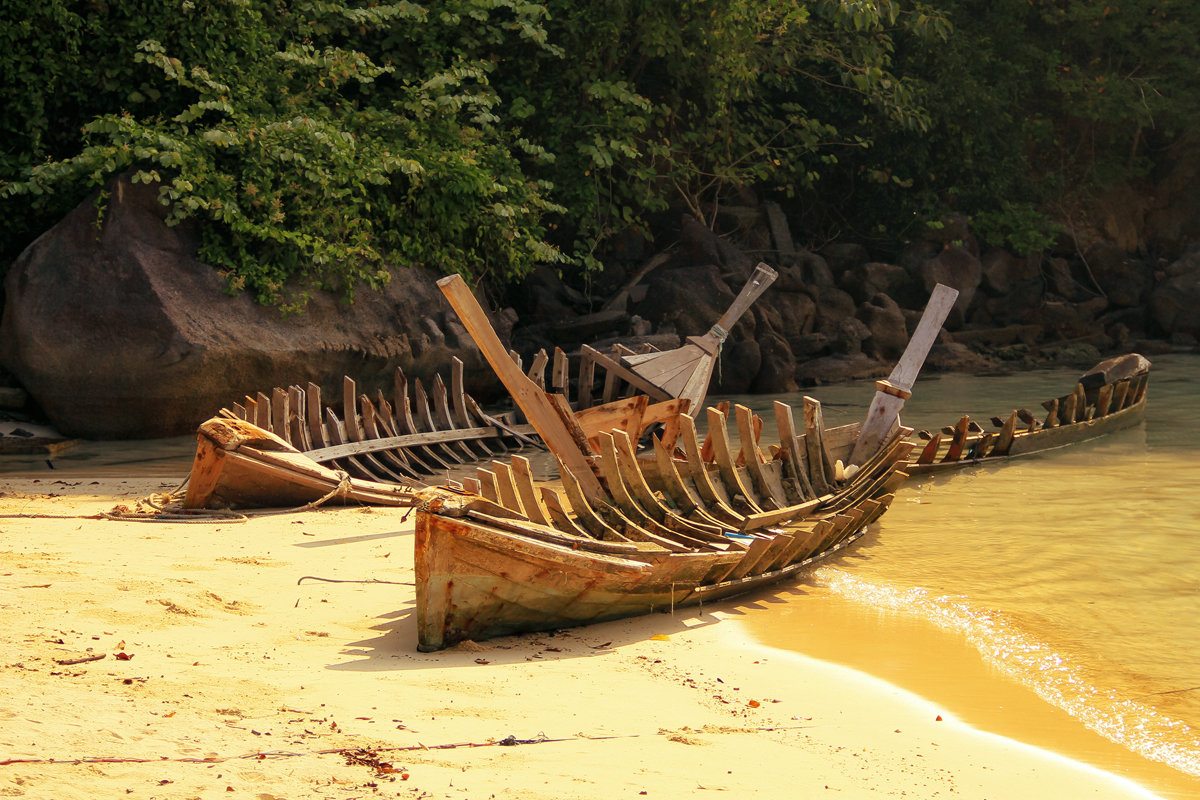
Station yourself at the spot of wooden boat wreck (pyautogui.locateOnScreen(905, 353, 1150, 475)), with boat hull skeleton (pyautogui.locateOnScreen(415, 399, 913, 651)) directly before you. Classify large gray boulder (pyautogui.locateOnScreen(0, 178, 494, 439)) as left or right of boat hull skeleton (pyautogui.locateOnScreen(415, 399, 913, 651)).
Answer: right

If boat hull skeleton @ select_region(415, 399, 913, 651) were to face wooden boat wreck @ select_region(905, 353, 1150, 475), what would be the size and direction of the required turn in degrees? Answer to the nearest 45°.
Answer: approximately 180°

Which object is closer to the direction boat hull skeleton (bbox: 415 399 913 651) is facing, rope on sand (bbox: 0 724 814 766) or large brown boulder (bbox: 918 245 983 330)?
the rope on sand

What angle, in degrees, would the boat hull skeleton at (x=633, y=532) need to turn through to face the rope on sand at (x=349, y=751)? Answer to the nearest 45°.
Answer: approximately 45° to its left

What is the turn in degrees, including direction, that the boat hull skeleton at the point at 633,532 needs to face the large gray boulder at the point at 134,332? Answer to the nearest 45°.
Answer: approximately 90° to its right

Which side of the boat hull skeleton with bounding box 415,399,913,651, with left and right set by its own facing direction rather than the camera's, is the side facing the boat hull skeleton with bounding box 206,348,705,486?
right

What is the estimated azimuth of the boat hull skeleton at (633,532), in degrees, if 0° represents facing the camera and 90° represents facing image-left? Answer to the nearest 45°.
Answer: approximately 45°

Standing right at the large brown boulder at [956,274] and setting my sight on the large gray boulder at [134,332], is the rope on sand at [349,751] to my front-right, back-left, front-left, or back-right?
front-left

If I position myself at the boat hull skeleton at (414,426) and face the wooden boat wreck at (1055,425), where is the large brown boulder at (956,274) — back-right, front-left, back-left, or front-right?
front-left
